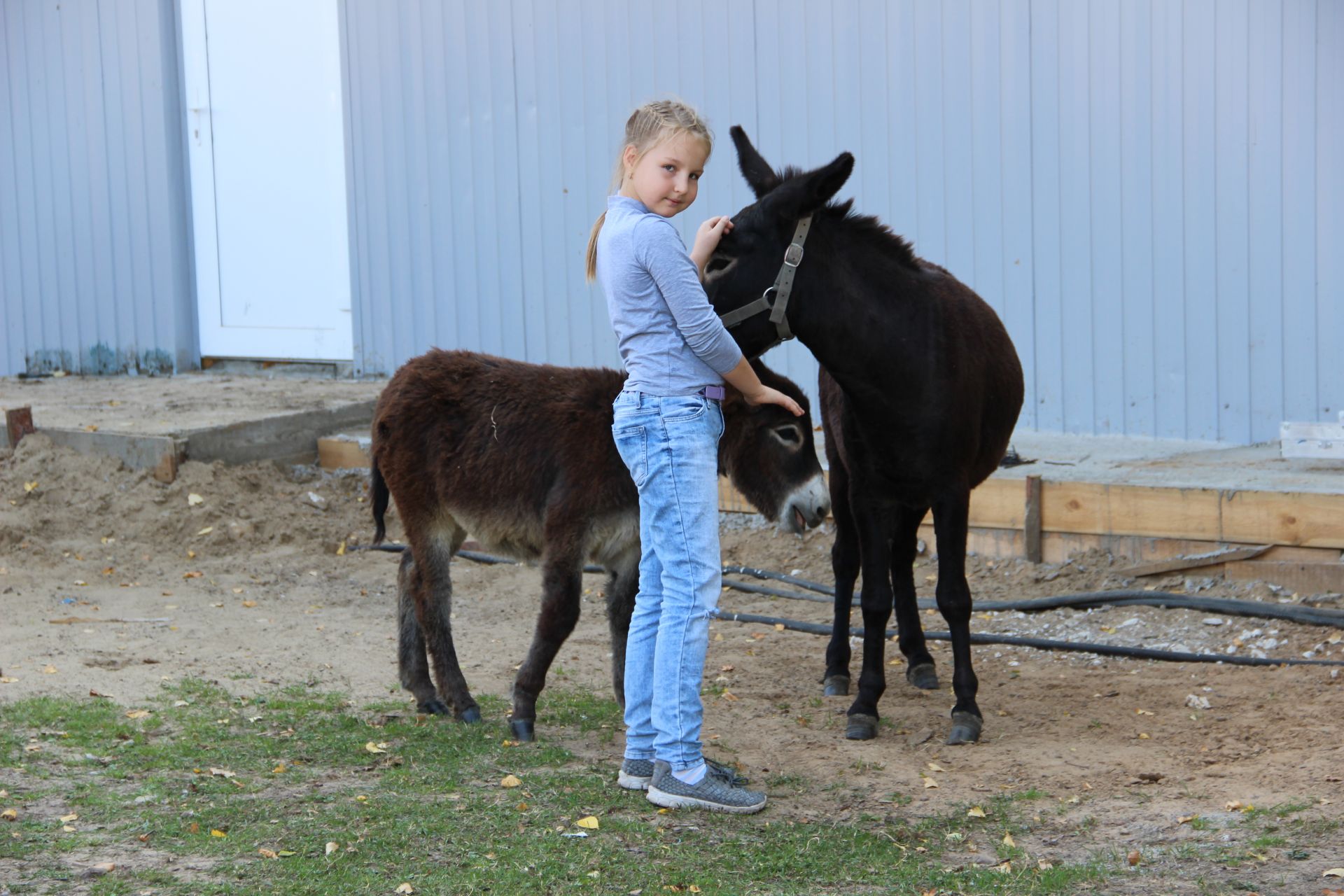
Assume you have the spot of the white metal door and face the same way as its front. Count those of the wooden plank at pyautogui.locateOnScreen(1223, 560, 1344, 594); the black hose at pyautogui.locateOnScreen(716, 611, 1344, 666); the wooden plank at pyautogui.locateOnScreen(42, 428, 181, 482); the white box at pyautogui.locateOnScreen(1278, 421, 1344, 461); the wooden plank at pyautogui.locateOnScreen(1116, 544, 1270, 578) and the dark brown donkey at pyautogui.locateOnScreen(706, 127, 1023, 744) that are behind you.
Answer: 0

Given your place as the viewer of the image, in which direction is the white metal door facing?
facing the viewer

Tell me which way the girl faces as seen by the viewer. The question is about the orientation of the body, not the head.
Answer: to the viewer's right

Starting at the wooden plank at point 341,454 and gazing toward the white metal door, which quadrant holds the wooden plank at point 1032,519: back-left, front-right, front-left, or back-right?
back-right

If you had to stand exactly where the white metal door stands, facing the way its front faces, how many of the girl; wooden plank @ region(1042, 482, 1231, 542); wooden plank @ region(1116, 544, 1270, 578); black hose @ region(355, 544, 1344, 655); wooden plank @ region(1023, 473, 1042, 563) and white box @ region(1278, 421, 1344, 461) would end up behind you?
0

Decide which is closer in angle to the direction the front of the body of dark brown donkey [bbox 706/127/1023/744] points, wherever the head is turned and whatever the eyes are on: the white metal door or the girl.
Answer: the girl

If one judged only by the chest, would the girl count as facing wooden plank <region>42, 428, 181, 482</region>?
no

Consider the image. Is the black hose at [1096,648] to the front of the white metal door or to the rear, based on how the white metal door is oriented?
to the front

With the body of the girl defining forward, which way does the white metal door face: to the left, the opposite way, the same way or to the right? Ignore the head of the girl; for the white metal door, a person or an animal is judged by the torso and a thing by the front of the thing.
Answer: to the right

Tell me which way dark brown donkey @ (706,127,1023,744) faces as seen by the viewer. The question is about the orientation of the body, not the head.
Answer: toward the camera

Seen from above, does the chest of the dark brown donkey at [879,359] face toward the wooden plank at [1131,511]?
no

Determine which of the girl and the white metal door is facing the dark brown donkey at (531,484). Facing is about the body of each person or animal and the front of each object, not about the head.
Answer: the white metal door

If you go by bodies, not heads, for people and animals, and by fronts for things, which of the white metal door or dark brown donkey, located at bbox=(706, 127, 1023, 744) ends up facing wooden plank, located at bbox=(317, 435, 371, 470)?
the white metal door

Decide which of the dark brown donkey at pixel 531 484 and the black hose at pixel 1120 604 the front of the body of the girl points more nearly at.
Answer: the black hose
